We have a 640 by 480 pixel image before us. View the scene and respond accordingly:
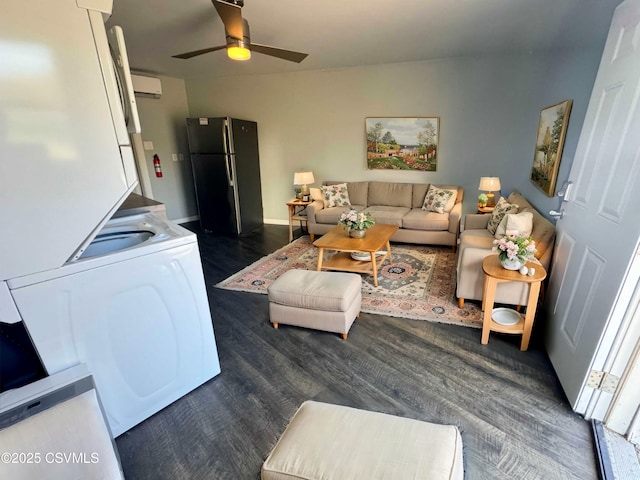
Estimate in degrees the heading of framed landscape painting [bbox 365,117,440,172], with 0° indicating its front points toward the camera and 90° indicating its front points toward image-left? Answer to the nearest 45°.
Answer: approximately 0°

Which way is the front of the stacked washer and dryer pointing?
to the viewer's right

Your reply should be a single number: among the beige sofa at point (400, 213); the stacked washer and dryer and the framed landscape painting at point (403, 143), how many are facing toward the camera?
2

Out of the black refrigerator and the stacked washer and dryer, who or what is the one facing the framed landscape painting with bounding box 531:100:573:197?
the stacked washer and dryer

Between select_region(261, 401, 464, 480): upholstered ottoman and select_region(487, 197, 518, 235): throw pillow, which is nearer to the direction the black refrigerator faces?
the upholstered ottoman

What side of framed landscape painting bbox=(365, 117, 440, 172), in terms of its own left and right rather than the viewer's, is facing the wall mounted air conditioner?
right

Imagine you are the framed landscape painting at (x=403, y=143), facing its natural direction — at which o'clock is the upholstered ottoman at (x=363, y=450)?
The upholstered ottoman is roughly at 12 o'clock from the framed landscape painting.

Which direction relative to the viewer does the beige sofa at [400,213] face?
toward the camera

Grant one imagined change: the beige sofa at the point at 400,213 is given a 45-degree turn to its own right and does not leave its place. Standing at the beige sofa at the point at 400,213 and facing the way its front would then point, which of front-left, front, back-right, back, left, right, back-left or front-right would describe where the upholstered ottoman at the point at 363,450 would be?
front-left

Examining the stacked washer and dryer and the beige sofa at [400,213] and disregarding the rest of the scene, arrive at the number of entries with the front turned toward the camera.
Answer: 1

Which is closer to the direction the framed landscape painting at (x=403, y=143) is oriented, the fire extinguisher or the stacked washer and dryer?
the stacked washer and dryer

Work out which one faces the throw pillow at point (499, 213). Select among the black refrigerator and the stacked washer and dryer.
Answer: the stacked washer and dryer
